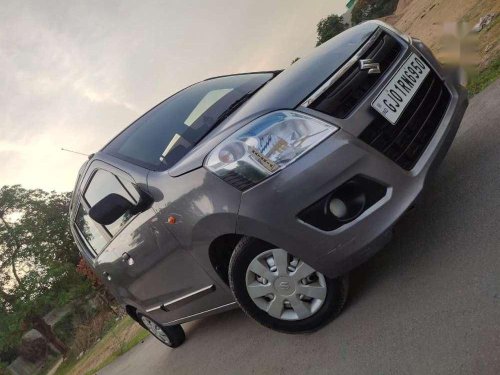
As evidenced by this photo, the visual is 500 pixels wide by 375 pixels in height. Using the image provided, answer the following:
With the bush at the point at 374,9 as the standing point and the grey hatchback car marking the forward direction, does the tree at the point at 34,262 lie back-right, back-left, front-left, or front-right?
front-right

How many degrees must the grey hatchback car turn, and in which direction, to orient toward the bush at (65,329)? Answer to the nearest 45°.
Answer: approximately 180°

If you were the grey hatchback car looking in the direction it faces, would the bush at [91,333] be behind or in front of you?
behind

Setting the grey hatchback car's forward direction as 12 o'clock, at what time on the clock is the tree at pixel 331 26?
The tree is roughly at 8 o'clock from the grey hatchback car.

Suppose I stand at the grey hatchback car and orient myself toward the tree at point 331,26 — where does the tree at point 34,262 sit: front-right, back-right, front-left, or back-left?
front-left

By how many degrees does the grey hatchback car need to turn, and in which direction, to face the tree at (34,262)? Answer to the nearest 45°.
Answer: approximately 180°

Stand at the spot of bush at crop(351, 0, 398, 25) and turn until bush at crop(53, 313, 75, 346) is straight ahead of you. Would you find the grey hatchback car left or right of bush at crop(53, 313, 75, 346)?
left

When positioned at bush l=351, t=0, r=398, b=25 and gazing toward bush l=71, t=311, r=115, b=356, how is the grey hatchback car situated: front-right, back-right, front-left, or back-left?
front-left

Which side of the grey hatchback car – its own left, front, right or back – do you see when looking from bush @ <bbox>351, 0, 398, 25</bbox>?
left

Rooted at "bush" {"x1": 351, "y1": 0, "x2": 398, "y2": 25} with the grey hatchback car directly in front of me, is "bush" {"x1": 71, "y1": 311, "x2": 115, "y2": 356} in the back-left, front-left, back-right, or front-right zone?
front-right
